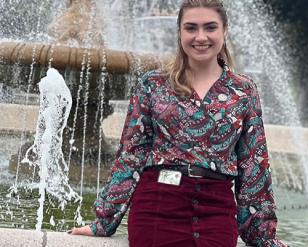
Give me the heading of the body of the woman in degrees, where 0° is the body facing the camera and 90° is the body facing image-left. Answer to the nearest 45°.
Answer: approximately 0°

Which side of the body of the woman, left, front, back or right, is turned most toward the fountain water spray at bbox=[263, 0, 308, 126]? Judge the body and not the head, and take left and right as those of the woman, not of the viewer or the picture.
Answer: back

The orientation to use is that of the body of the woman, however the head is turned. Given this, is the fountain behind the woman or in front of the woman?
behind
